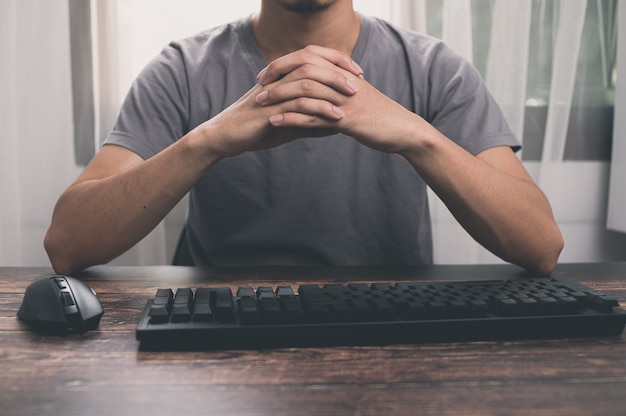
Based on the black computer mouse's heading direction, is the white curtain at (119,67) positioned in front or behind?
behind

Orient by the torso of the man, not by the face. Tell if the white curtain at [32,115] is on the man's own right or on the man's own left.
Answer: on the man's own right

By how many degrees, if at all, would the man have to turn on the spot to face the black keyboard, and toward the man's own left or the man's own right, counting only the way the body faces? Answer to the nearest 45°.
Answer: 0° — they already face it

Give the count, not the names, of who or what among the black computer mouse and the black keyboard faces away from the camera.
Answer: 1

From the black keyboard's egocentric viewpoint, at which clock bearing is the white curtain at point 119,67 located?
The white curtain is roughly at 11 o'clock from the black keyboard.

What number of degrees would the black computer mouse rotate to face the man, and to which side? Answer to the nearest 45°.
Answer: approximately 135° to its left

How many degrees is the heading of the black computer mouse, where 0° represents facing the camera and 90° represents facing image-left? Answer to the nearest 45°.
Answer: approximately 0°

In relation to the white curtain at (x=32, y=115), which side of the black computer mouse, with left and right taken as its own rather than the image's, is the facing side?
back

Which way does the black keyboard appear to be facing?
away from the camera
